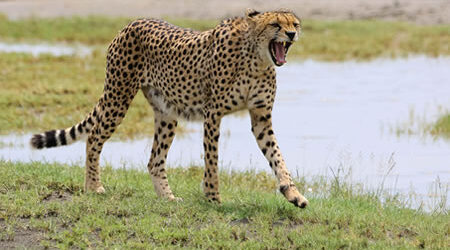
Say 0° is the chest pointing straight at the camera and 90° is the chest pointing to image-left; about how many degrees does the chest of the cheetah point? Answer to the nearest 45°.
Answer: approximately 315°
